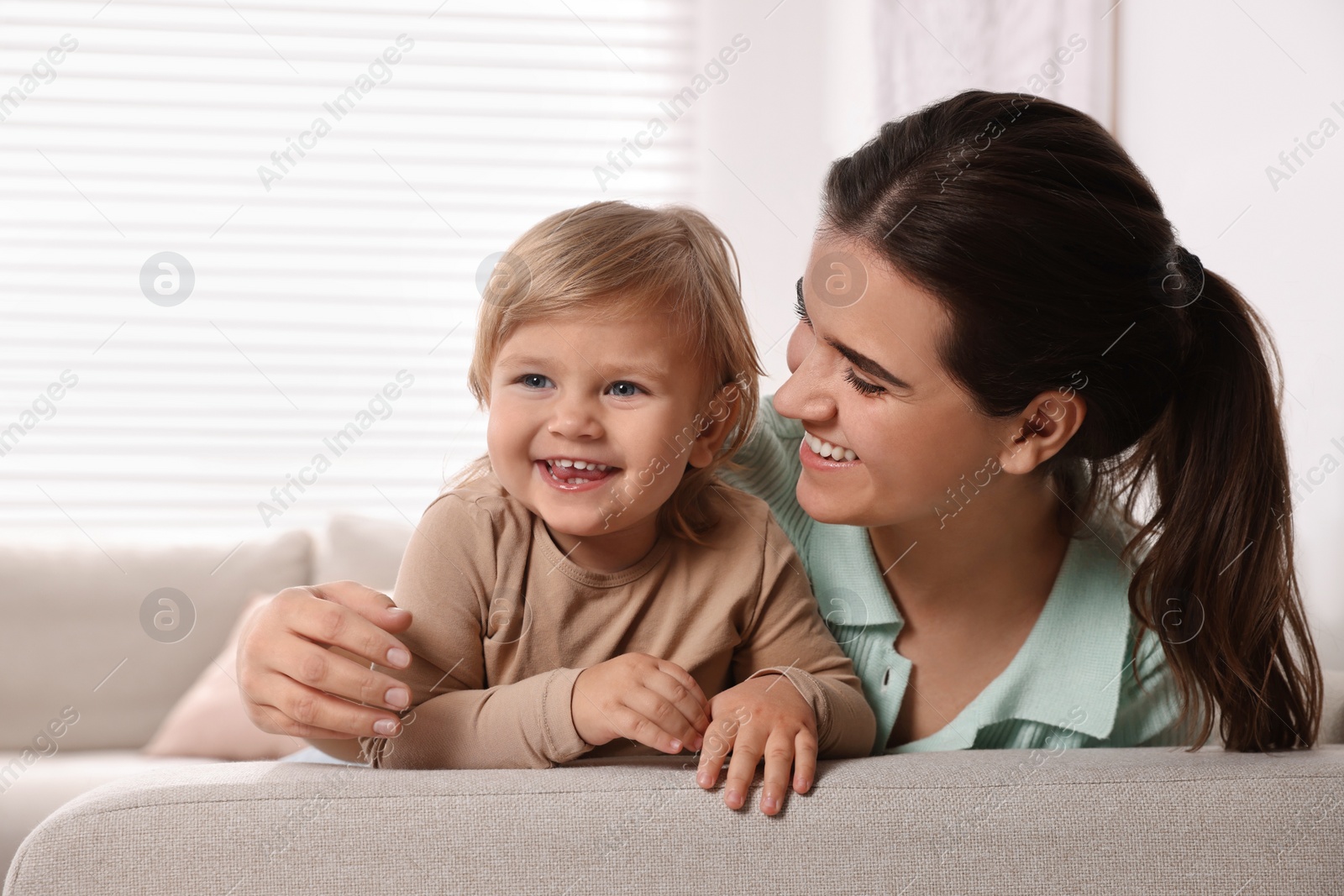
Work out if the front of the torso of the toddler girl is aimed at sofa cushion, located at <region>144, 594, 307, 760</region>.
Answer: no

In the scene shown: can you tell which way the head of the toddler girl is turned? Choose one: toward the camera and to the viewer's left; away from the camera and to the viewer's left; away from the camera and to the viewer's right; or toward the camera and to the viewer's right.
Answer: toward the camera and to the viewer's left

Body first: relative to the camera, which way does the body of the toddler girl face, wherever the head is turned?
toward the camera

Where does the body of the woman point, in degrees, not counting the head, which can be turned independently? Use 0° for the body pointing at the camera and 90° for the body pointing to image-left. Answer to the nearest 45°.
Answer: approximately 45°

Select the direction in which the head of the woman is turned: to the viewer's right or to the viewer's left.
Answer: to the viewer's left
